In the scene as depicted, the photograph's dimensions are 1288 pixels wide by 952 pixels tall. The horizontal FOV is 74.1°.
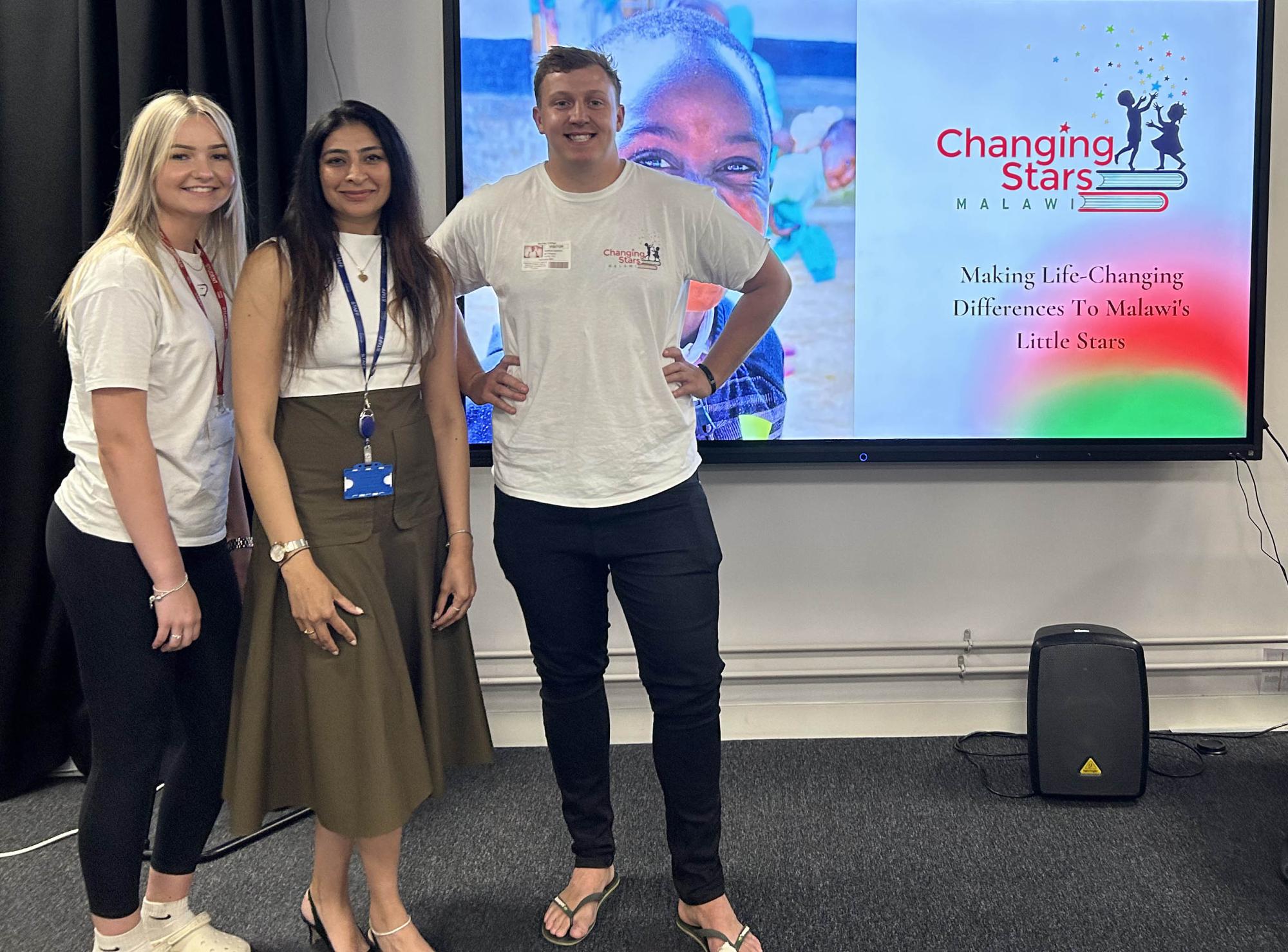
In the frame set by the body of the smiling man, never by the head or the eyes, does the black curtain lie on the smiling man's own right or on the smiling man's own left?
on the smiling man's own right

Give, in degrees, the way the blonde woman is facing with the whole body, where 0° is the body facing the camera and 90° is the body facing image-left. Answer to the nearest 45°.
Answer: approximately 315°

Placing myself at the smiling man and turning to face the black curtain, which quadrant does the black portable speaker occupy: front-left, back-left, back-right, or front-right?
back-right

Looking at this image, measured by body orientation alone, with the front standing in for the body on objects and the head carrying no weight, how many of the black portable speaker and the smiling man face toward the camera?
2

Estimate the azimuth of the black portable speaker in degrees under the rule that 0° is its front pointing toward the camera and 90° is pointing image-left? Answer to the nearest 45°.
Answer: approximately 0°
